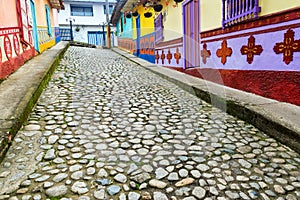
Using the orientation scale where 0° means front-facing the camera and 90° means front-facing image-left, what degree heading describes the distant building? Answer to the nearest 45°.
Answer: approximately 0°
